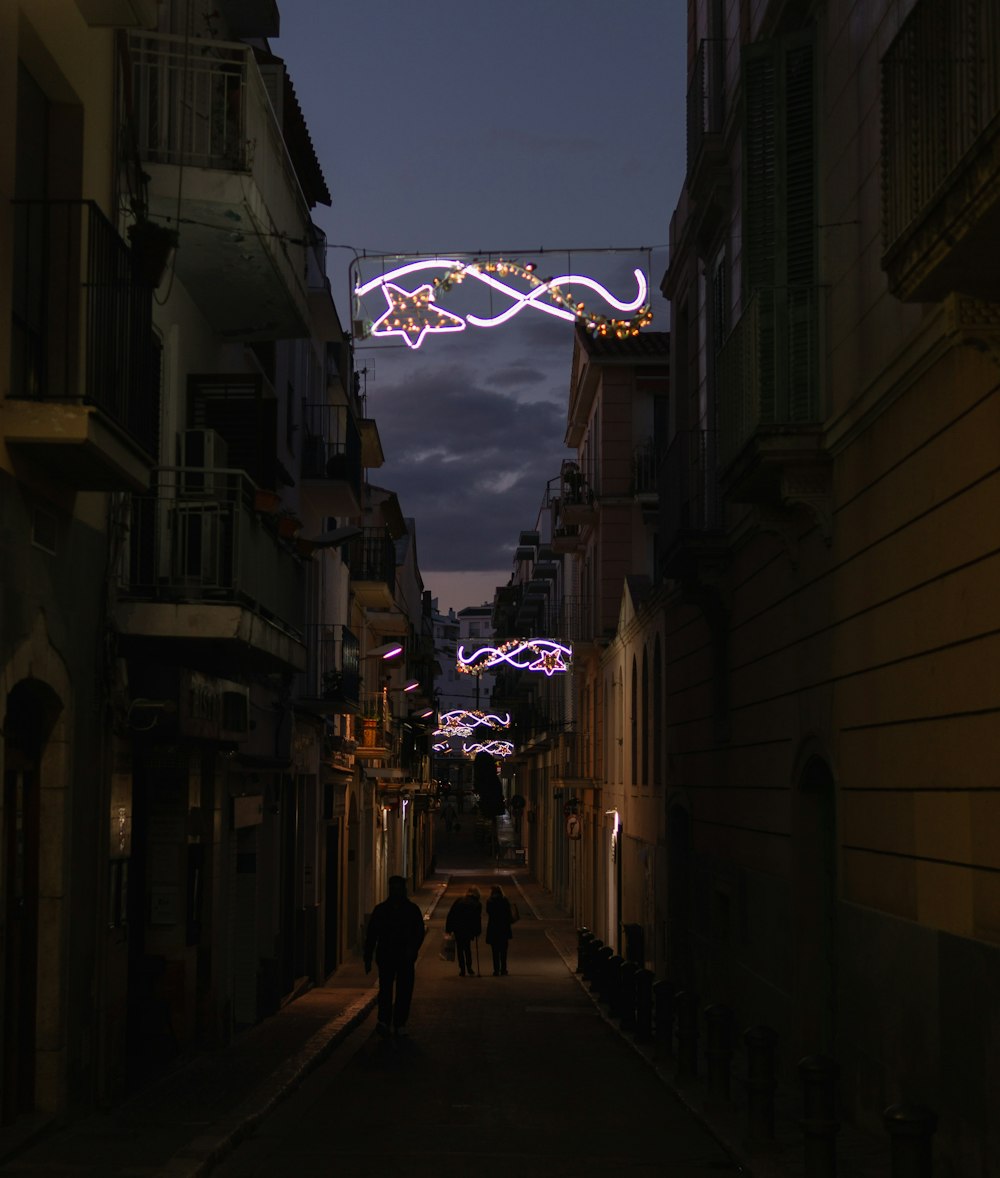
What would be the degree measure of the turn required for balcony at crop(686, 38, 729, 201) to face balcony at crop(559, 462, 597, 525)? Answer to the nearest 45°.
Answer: approximately 90° to its right

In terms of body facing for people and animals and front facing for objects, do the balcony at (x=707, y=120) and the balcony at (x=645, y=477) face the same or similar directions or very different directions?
same or similar directions

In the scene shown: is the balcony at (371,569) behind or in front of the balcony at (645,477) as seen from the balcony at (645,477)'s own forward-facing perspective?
in front

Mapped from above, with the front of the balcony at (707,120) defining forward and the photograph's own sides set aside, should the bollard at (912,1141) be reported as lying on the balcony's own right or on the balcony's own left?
on the balcony's own left

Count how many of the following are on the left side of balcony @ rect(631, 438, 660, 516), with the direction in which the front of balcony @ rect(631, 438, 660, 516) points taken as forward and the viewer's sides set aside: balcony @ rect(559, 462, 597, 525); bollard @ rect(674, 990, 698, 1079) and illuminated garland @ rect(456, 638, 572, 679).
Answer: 1

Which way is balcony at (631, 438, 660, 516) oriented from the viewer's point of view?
to the viewer's left

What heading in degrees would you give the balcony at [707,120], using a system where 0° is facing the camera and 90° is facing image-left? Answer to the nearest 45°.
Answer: approximately 90°

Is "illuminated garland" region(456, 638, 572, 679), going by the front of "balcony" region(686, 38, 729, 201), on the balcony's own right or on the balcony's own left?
on the balcony's own right

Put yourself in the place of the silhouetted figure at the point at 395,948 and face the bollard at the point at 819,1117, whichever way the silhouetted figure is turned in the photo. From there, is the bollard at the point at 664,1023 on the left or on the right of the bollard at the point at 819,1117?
left

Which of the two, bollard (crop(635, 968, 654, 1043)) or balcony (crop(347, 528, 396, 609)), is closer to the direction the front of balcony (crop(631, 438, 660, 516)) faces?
the balcony

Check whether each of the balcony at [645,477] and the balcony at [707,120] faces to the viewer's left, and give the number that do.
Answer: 2

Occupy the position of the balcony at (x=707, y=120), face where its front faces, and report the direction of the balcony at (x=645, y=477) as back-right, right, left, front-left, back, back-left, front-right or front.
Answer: right
